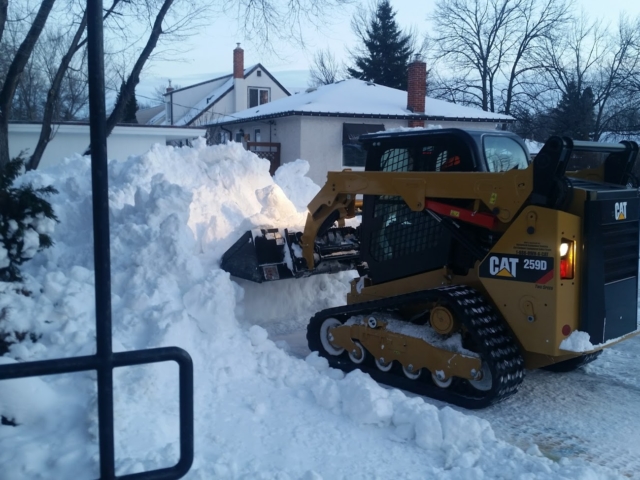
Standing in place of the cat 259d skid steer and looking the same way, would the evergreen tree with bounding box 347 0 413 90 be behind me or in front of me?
in front

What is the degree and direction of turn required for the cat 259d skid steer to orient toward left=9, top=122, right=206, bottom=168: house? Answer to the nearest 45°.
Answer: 0° — it already faces it

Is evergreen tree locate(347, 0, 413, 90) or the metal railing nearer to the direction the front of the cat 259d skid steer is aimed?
the evergreen tree

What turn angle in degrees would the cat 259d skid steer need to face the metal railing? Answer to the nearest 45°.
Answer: approximately 90° to its left

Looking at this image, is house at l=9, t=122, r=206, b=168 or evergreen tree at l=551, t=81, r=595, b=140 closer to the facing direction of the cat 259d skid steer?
the house

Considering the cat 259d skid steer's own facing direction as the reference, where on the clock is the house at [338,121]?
The house is roughly at 1 o'clock from the cat 259d skid steer.

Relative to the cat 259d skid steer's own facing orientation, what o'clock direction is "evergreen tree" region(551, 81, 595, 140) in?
The evergreen tree is roughly at 2 o'clock from the cat 259d skid steer.

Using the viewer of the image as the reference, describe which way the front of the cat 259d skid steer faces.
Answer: facing away from the viewer and to the left of the viewer

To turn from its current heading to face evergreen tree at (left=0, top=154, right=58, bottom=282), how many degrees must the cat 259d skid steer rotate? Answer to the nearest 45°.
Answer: approximately 45° to its left

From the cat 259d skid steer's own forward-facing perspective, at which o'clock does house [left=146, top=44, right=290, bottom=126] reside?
The house is roughly at 1 o'clock from the cat 259d skid steer.
